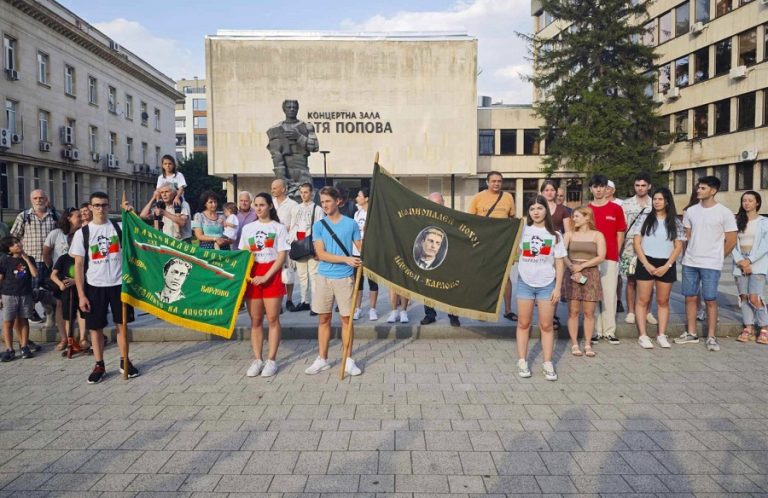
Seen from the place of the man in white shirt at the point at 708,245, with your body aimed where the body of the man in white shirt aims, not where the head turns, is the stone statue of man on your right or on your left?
on your right

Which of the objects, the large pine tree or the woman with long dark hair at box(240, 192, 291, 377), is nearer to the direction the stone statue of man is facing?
the woman with long dark hair

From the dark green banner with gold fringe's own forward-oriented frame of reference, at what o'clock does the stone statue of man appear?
The stone statue of man is roughly at 5 o'clock from the dark green banner with gold fringe.

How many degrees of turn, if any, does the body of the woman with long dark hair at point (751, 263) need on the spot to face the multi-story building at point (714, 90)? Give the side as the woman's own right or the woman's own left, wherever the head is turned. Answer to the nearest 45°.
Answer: approximately 135° to the woman's own right

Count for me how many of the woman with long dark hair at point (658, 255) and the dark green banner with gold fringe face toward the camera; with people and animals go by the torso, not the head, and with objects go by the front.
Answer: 2

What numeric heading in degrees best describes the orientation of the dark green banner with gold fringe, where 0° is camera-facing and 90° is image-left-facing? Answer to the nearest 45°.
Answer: approximately 0°

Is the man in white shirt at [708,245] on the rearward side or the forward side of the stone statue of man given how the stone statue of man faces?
on the forward side

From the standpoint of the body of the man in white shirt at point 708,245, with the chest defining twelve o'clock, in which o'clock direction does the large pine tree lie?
The large pine tree is roughly at 4 o'clock from the man in white shirt.

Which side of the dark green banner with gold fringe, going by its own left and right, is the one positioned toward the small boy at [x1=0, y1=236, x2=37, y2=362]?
right

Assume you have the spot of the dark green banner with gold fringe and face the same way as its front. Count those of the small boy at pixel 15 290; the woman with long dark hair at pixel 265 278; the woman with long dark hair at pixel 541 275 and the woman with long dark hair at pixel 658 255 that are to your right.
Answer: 2

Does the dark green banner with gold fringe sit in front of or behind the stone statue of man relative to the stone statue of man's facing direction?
in front

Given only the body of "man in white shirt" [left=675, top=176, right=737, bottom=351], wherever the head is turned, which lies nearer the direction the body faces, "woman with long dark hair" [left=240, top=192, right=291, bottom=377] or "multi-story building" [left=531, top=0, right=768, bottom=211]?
the woman with long dark hair
